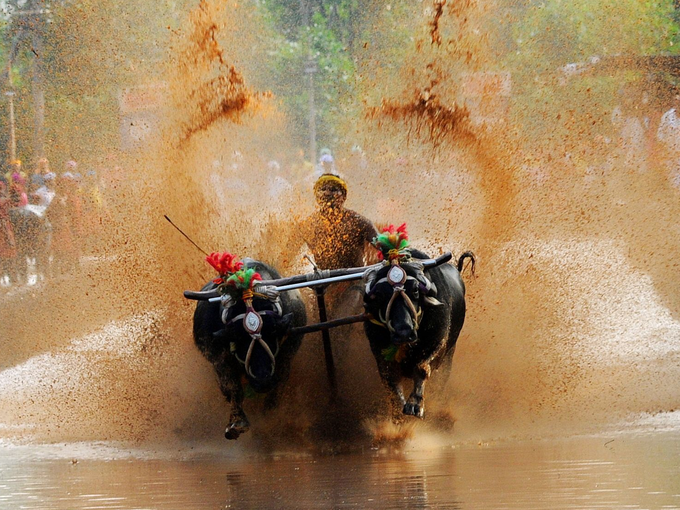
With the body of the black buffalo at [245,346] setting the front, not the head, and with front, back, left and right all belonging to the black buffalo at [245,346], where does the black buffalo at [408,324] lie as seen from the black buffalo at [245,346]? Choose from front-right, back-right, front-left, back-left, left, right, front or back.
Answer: left

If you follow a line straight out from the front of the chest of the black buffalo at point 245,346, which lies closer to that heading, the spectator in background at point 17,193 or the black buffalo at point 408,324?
the black buffalo

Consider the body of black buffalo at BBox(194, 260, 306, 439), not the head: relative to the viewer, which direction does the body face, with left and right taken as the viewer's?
facing the viewer

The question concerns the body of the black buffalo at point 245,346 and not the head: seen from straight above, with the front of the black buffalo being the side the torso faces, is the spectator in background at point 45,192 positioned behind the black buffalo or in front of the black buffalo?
behind

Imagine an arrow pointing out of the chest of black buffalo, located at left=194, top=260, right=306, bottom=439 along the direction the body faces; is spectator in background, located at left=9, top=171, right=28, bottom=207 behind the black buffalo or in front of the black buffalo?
behind
